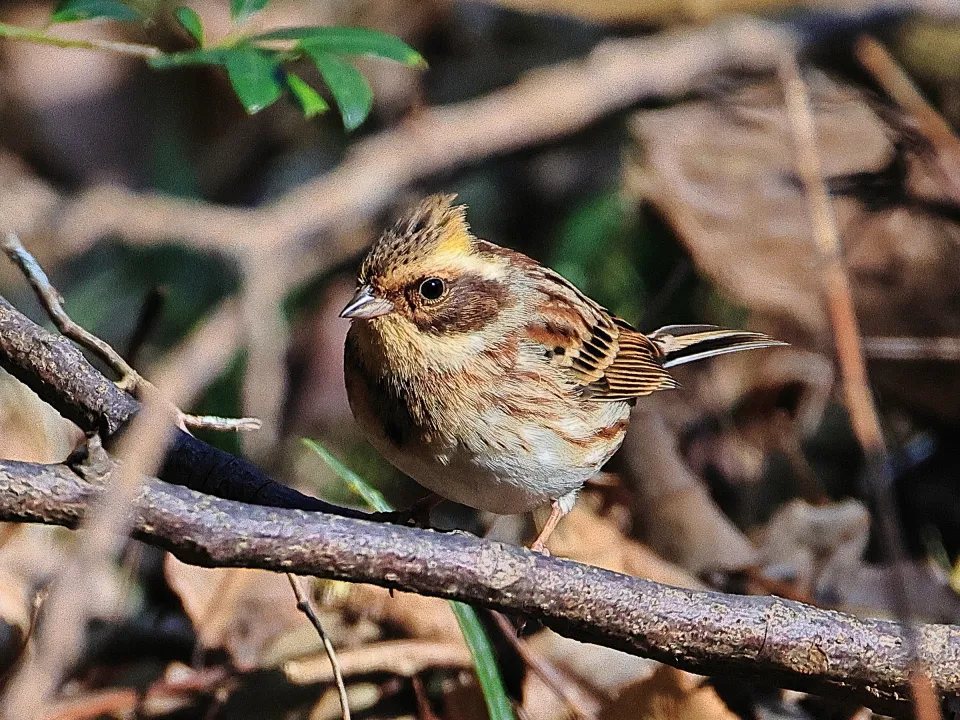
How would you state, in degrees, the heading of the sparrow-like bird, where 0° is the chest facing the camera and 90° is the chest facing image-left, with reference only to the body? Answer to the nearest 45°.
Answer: approximately 45°

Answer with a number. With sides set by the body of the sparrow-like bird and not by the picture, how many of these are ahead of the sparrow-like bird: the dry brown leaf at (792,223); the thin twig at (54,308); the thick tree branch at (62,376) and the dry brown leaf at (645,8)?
2

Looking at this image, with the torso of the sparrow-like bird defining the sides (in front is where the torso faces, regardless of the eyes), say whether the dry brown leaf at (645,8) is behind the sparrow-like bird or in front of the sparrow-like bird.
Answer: behind

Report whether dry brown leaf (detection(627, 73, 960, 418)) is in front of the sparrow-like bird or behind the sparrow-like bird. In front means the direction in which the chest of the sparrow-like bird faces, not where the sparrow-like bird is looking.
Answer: behind

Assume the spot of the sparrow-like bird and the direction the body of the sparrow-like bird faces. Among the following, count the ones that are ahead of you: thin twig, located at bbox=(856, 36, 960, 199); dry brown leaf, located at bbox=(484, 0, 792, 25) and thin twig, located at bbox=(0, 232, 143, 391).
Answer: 1

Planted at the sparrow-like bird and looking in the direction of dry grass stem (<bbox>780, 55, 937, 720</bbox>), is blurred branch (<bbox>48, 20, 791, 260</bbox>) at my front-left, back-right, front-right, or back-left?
back-left

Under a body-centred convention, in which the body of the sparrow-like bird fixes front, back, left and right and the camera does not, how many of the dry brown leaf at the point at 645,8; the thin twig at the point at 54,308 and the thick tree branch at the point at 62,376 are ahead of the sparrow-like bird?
2

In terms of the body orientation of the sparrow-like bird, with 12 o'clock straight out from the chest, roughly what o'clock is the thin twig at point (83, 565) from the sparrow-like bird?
The thin twig is roughly at 11 o'clock from the sparrow-like bird.

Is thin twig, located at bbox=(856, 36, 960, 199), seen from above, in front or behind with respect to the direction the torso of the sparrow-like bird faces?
behind
